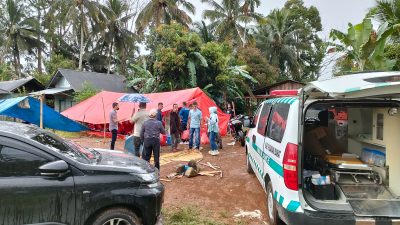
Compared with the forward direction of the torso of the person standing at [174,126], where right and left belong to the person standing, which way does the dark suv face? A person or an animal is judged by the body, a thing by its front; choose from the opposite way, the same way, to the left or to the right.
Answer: to the left

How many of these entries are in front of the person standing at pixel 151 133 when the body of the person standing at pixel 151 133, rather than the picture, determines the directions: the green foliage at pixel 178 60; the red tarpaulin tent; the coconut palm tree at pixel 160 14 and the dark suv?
3

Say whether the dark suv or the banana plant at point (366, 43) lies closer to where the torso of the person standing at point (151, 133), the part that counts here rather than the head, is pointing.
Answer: the banana plant

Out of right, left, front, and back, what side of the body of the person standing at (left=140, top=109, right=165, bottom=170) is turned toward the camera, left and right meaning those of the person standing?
back
